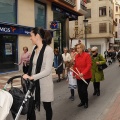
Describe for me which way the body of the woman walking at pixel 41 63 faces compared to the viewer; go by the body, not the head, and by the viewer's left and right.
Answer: facing the viewer and to the left of the viewer

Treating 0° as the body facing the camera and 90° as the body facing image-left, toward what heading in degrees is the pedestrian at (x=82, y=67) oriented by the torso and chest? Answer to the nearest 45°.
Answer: approximately 45°

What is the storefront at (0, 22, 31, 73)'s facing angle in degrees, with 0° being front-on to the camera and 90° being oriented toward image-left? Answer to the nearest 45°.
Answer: approximately 315°

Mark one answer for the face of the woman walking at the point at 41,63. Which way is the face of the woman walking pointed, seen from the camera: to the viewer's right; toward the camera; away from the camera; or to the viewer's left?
to the viewer's left

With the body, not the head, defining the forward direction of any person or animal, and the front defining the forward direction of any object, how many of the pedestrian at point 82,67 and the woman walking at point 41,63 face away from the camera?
0

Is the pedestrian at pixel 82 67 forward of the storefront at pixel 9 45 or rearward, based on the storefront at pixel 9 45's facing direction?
forward
